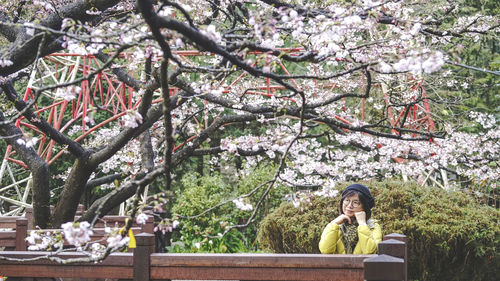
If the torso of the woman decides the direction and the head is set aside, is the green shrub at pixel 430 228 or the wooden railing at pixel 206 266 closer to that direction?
the wooden railing

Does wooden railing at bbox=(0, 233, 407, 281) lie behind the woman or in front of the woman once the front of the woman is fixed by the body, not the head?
in front

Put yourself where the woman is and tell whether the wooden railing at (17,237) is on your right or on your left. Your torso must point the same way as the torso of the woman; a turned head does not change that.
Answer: on your right

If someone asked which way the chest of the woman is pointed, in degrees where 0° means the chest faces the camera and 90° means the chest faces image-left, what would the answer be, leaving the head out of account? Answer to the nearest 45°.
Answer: approximately 0°

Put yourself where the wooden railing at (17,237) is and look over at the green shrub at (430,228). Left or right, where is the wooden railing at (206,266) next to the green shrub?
right

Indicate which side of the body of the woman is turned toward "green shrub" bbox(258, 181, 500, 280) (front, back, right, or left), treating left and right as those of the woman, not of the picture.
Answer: back
